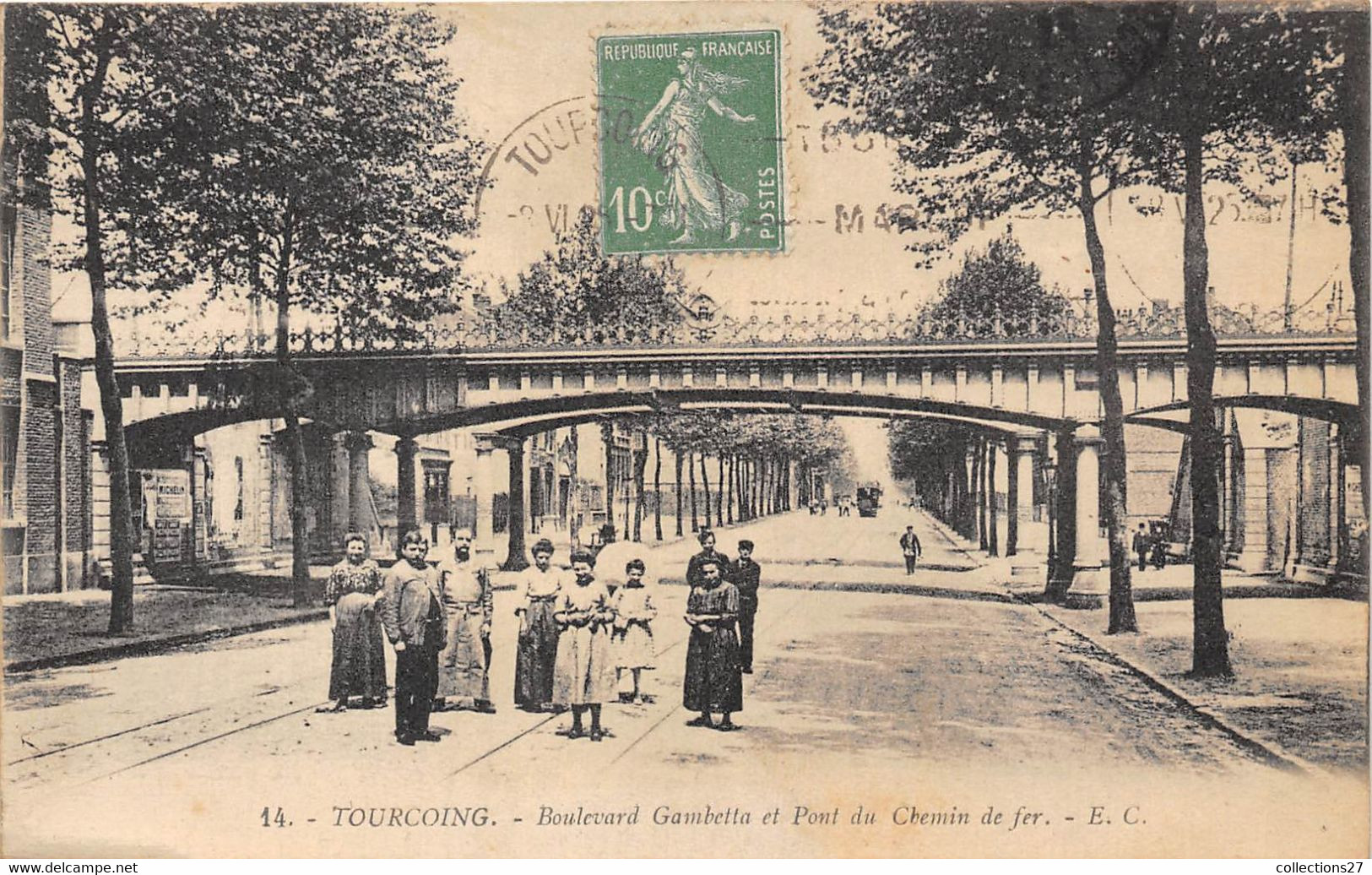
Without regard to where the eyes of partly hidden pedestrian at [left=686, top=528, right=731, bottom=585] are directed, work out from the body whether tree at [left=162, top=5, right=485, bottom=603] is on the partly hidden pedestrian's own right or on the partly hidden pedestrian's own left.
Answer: on the partly hidden pedestrian's own right

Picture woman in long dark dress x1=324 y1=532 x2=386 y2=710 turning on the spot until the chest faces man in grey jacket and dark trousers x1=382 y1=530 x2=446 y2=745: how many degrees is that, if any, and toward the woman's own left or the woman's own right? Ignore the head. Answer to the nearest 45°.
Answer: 0° — they already face them

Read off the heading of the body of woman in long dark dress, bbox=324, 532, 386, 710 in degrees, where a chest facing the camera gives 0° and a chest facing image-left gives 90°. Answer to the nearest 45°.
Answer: approximately 0°

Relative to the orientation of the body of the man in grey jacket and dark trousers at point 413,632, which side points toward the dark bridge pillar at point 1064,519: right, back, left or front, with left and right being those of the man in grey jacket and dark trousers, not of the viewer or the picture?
left
